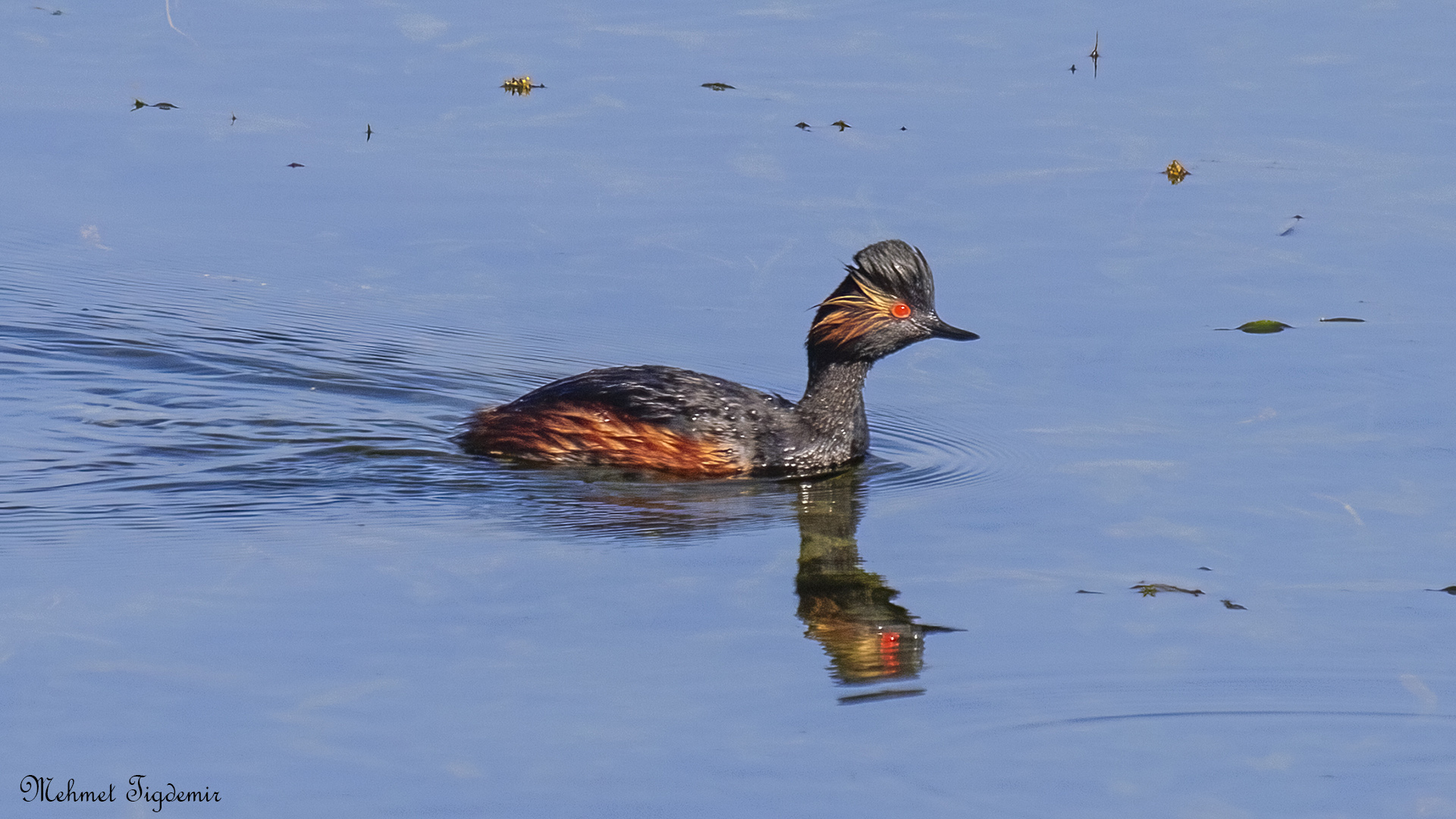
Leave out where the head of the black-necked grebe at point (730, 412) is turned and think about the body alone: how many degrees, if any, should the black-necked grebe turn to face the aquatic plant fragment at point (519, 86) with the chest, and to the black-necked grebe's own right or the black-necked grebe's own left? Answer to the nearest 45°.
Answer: approximately 90° to the black-necked grebe's own left

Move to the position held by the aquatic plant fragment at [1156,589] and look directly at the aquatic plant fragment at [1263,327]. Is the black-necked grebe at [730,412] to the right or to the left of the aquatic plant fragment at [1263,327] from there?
left

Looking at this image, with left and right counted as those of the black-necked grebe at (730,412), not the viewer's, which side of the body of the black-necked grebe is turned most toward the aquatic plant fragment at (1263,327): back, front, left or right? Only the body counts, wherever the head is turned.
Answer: front

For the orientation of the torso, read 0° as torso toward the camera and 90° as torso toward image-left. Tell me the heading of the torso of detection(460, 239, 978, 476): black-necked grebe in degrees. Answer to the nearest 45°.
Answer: approximately 270°

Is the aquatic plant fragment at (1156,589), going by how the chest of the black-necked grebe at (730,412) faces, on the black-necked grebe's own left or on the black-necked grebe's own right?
on the black-necked grebe's own right
